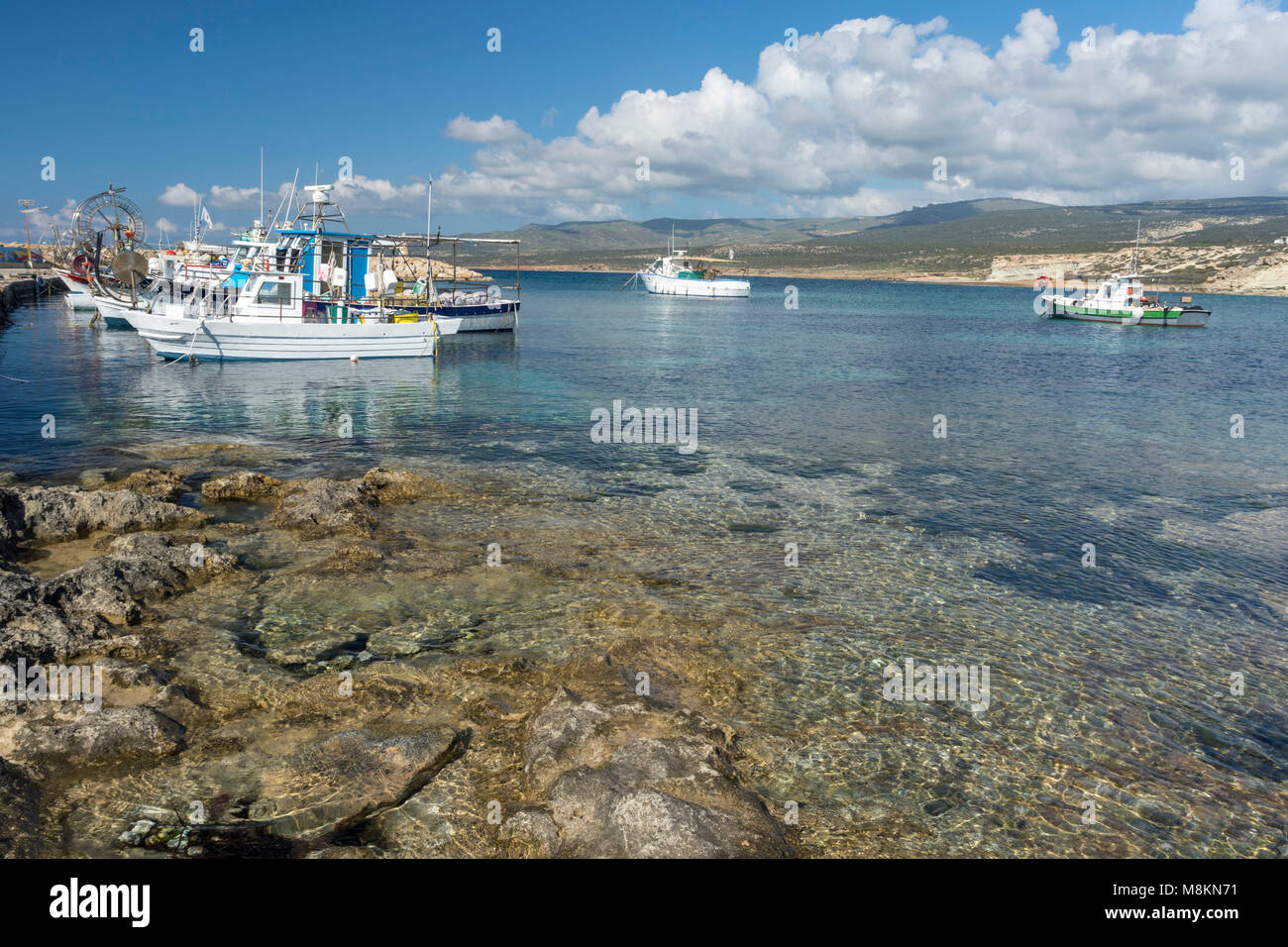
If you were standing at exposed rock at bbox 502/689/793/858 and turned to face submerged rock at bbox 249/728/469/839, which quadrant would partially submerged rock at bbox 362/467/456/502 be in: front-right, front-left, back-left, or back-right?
front-right

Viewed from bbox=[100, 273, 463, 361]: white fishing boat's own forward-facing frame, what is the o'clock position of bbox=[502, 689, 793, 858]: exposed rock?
The exposed rock is roughly at 9 o'clock from the white fishing boat.

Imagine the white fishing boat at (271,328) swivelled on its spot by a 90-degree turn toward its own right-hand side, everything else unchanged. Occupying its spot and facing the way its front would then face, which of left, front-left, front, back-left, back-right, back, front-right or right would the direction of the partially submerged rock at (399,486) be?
back

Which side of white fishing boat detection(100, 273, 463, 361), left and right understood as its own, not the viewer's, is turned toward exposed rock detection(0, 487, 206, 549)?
left

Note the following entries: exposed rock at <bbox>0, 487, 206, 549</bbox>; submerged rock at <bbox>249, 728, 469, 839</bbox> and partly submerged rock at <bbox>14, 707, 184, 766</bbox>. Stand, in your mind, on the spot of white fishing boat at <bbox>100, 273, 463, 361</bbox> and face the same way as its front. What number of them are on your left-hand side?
3

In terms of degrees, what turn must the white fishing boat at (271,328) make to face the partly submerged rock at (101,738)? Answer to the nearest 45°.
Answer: approximately 90° to its left

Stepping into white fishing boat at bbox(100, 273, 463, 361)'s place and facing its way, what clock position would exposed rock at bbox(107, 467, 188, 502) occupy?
The exposed rock is roughly at 9 o'clock from the white fishing boat.

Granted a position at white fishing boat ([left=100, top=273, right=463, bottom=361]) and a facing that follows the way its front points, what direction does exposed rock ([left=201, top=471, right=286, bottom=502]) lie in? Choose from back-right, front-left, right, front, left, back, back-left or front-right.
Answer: left

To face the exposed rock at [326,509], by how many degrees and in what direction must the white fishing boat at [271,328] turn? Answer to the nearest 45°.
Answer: approximately 90° to its left

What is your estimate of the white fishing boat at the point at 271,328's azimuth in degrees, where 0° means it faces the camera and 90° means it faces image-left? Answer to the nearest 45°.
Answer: approximately 90°

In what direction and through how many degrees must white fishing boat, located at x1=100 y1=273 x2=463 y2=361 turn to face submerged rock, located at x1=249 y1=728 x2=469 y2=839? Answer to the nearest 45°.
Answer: approximately 90° to its left
